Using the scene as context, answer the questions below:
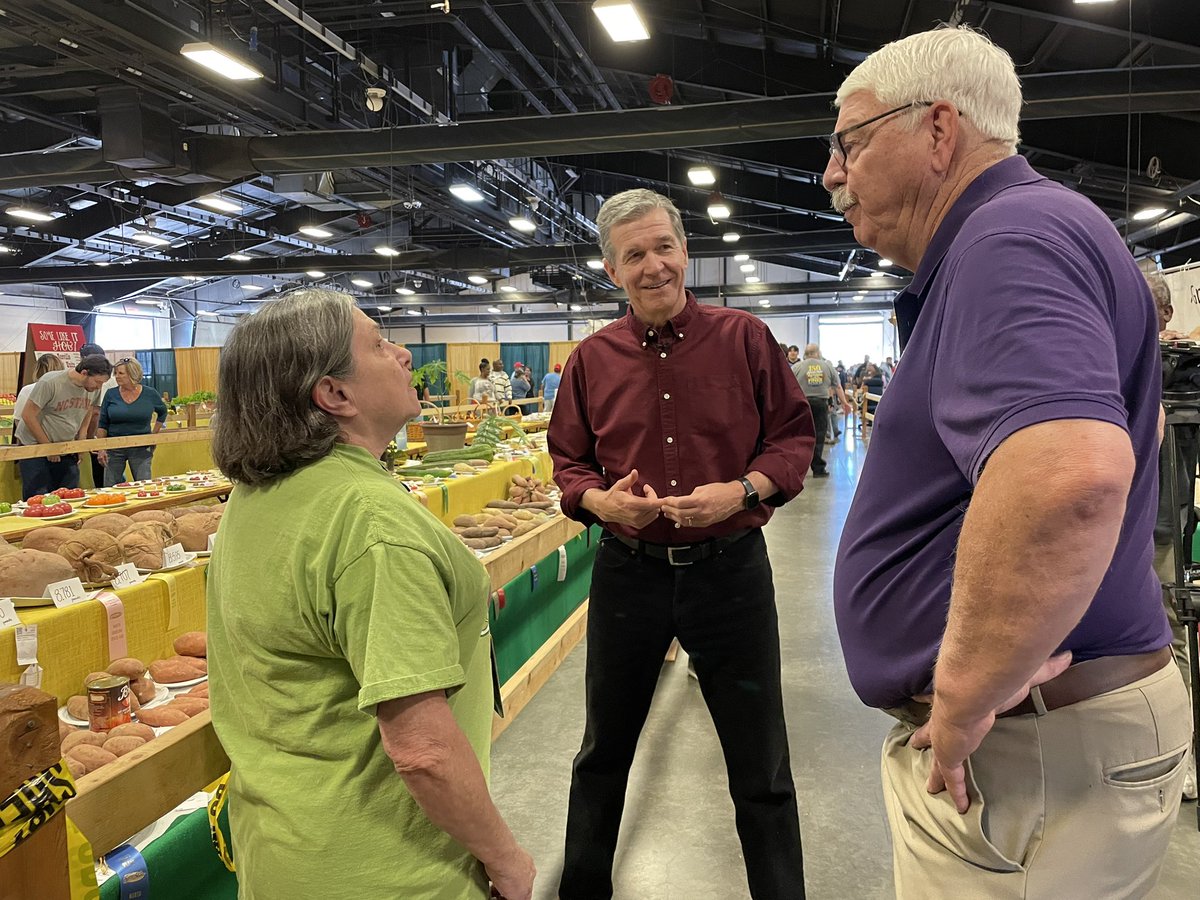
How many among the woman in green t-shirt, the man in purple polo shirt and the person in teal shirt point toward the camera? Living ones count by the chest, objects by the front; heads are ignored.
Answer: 1

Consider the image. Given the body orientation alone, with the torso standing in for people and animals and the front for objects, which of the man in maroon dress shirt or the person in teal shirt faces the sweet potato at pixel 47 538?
the person in teal shirt

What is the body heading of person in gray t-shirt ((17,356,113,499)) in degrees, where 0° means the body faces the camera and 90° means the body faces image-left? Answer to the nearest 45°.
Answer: approximately 315°

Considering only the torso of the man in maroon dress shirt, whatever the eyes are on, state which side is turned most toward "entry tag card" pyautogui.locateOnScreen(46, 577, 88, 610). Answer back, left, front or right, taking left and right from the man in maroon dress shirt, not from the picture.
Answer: right

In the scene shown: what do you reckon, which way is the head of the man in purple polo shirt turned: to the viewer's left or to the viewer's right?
to the viewer's left

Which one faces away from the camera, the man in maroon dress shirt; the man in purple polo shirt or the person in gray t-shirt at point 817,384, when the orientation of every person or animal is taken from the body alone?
the person in gray t-shirt

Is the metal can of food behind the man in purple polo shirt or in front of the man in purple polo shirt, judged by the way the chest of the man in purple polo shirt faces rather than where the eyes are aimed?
in front

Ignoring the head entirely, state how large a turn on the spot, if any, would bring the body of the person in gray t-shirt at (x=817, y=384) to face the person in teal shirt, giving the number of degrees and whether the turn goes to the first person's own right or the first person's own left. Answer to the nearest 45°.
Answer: approximately 135° to the first person's own left

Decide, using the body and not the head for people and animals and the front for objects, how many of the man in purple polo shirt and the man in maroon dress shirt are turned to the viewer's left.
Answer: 1

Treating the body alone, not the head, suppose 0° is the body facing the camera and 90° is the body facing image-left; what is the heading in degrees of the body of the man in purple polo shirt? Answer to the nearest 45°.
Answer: approximately 90°

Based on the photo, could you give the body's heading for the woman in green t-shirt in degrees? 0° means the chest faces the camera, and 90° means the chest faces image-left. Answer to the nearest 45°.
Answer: approximately 225°

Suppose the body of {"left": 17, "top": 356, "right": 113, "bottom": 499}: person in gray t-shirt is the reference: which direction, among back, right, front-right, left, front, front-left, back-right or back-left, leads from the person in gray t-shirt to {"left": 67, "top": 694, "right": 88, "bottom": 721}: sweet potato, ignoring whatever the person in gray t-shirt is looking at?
front-right
